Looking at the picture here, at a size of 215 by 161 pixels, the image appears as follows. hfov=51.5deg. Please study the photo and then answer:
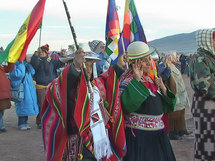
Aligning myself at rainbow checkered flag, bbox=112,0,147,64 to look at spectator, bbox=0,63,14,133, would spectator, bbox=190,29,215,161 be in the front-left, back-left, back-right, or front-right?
back-left

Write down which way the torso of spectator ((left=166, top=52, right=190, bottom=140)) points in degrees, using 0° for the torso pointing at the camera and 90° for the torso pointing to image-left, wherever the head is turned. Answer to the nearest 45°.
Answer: approximately 90°
